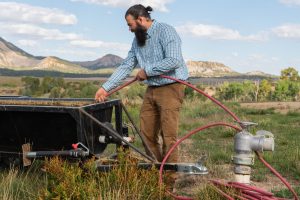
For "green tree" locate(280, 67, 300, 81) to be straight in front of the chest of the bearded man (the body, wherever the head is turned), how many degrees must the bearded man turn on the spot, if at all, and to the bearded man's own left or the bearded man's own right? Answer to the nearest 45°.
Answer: approximately 135° to the bearded man's own right

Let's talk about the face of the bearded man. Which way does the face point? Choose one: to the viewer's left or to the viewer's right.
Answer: to the viewer's left

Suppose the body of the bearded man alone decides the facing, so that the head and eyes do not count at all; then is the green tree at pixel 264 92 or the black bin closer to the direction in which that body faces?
the black bin

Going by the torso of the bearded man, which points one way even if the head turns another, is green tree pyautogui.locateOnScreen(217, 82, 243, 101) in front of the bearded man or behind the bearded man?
behind

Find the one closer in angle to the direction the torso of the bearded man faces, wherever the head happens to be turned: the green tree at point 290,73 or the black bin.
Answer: the black bin

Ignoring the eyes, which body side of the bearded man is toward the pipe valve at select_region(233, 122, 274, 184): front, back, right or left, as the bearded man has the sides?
back

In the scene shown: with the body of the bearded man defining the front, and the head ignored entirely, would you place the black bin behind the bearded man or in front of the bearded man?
in front

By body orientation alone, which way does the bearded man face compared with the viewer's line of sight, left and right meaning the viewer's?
facing the viewer and to the left of the viewer

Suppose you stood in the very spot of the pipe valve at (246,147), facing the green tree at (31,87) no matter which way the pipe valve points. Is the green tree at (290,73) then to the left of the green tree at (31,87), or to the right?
right
